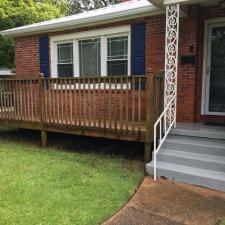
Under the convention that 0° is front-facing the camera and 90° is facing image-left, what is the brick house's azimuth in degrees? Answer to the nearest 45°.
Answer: approximately 45°
